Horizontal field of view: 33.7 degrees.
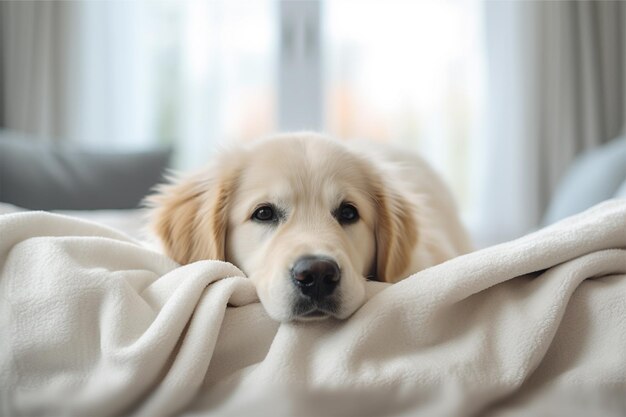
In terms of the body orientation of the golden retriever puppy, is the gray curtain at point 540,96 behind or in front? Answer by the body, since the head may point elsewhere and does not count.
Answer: behind

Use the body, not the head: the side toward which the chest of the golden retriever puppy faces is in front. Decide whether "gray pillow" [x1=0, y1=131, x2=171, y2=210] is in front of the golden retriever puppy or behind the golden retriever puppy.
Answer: behind

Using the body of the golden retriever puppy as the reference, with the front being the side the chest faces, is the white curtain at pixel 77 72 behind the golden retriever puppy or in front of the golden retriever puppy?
behind

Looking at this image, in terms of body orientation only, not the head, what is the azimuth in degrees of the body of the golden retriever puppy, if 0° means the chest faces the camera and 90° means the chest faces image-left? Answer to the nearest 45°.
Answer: approximately 0°
